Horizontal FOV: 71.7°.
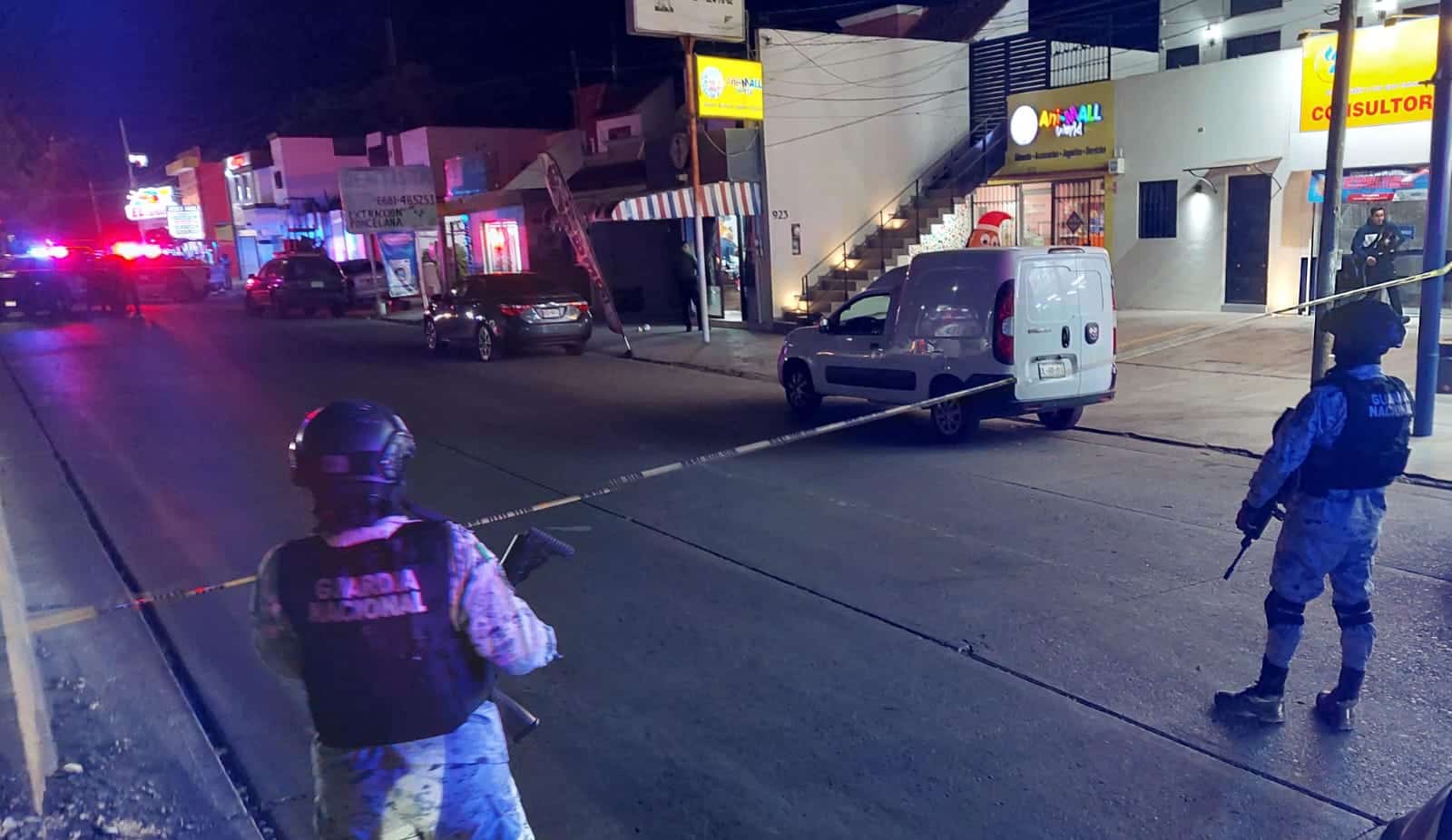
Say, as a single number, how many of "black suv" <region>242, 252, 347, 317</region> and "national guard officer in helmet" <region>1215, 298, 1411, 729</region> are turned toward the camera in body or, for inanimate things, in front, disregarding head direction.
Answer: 0

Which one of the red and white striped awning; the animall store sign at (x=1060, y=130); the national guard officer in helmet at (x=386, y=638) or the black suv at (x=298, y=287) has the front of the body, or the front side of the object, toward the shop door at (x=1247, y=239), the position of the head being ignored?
the national guard officer in helmet

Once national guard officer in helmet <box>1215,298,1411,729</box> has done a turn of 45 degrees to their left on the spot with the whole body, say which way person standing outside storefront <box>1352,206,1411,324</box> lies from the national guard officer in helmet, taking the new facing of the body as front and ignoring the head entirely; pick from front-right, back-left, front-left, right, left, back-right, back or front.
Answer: right

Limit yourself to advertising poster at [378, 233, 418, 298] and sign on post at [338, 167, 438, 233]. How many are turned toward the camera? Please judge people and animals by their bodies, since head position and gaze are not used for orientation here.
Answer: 2

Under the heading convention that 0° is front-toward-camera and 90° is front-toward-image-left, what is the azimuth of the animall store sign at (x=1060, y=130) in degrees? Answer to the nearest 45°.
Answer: approximately 45°

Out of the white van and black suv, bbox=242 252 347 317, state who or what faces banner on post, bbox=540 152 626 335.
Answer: the white van

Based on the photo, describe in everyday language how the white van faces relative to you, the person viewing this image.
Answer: facing away from the viewer and to the left of the viewer

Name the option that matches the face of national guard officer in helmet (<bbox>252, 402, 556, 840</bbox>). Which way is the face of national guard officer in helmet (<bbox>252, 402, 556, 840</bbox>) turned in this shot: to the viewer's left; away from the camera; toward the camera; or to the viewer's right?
away from the camera

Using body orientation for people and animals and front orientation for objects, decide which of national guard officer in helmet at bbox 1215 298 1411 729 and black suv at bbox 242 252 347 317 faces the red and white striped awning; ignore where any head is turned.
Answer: the national guard officer in helmet

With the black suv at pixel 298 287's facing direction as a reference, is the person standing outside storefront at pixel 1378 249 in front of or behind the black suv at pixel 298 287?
behind

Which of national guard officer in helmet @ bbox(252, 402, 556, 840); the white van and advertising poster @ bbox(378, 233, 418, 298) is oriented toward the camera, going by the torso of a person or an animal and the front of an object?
the advertising poster

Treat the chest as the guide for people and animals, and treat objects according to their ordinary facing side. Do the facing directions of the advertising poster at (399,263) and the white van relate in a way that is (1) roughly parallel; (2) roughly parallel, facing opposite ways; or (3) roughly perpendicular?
roughly parallel, facing opposite ways

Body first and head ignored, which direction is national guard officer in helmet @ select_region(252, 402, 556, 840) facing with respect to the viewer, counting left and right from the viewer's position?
facing away from the viewer and to the right of the viewer

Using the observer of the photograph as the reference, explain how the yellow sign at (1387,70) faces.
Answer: facing the viewer and to the left of the viewer
